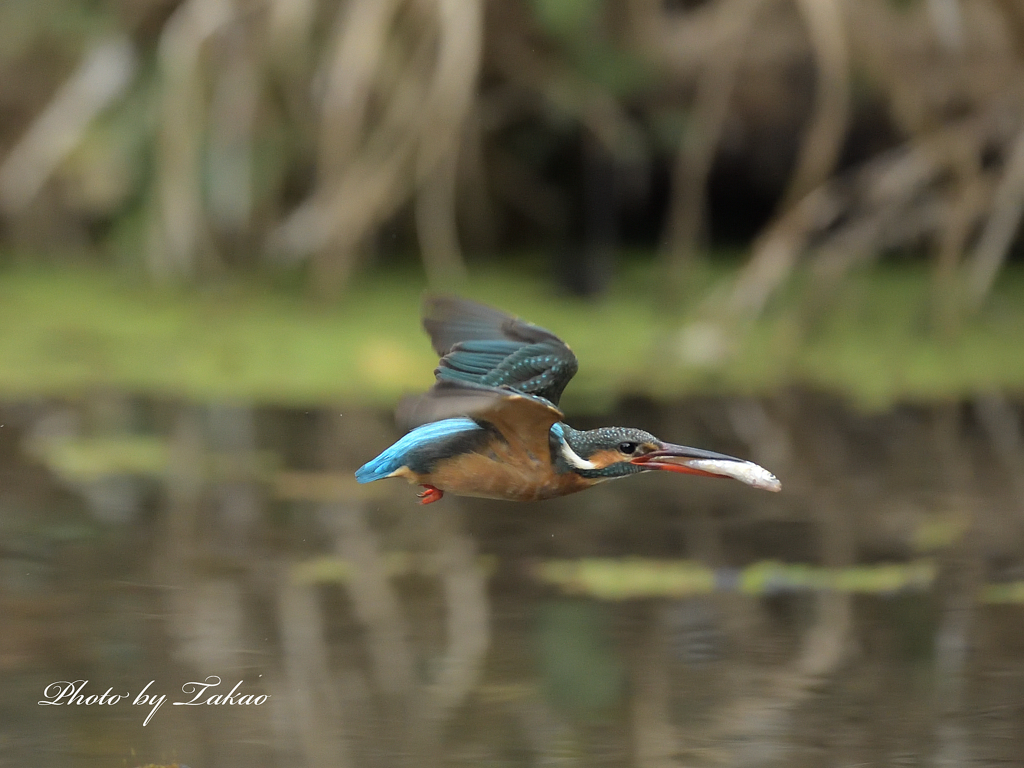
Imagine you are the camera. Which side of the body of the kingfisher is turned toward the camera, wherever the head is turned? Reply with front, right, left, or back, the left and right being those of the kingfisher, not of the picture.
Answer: right
